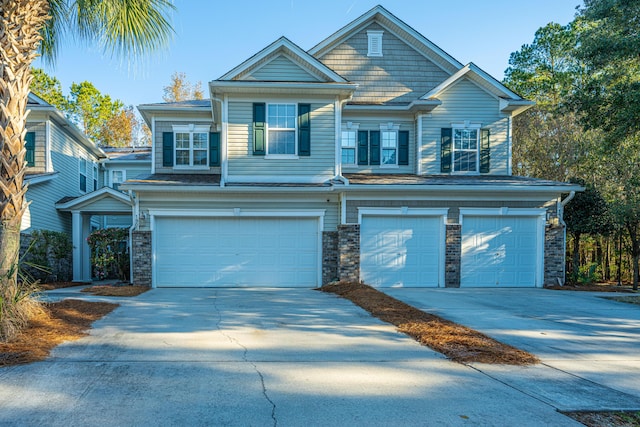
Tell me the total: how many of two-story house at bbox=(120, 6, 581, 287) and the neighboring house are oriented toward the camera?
2

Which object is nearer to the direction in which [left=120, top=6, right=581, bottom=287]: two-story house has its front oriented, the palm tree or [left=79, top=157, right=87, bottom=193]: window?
the palm tree

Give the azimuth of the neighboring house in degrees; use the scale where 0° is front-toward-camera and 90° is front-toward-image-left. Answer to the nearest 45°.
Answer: approximately 0°

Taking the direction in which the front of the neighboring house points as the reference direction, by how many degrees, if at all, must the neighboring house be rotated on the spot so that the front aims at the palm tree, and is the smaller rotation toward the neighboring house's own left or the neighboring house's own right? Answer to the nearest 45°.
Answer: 0° — it already faces it

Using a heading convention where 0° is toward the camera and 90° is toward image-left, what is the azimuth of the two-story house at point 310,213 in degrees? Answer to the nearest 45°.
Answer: approximately 0°

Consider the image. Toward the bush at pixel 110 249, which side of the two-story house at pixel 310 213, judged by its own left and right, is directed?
right

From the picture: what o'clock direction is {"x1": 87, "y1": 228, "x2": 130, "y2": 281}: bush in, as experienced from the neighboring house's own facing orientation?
The bush is roughly at 11 o'clock from the neighboring house.

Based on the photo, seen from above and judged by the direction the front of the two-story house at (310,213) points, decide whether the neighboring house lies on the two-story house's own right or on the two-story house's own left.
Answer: on the two-story house's own right

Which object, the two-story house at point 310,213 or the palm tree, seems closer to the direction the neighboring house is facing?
the palm tree

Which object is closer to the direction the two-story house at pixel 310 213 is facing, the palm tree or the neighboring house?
the palm tree
